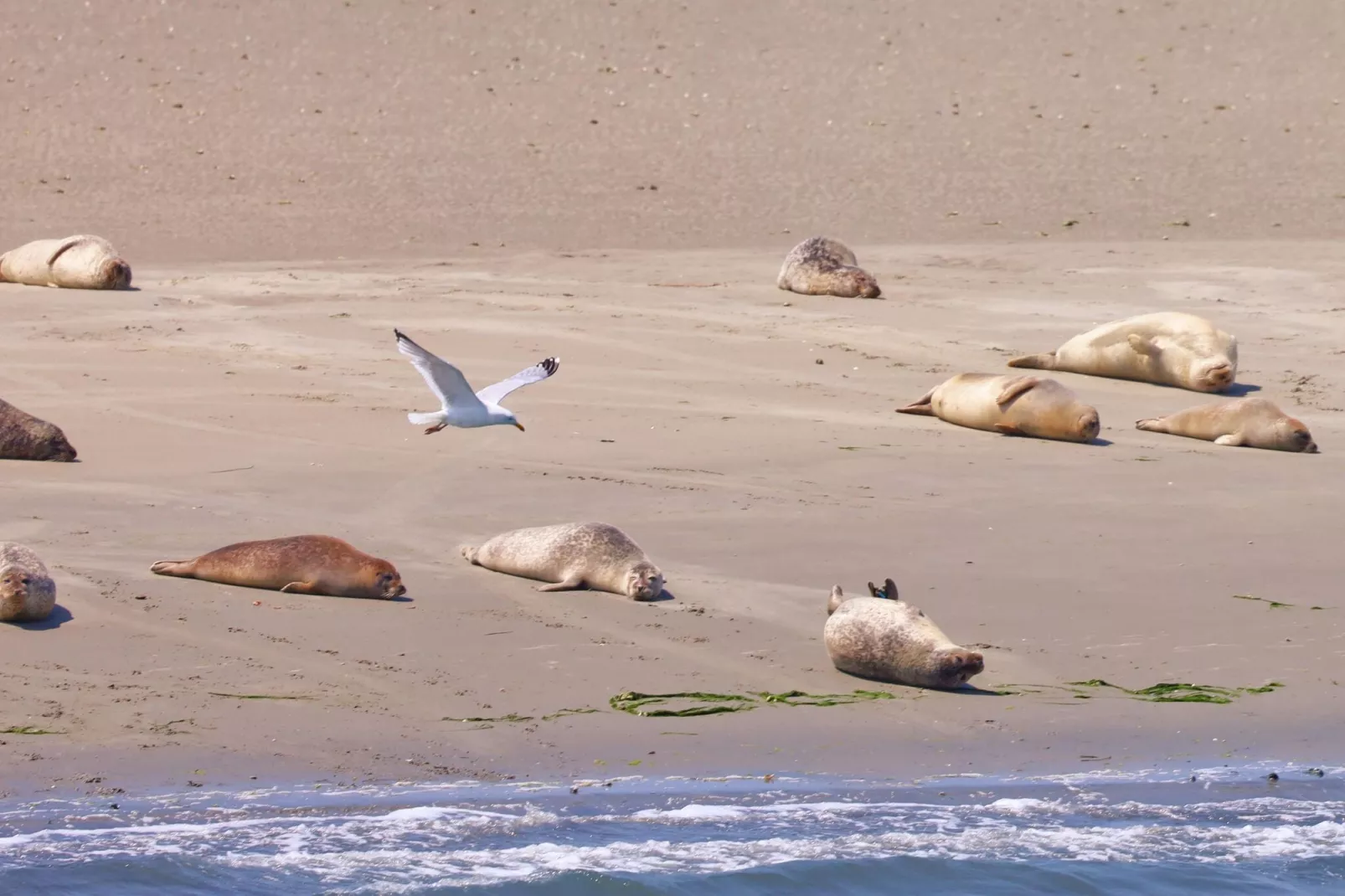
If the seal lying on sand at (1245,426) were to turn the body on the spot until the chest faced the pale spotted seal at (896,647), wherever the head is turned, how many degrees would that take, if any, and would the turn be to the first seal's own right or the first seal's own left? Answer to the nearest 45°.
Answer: approximately 90° to the first seal's own right

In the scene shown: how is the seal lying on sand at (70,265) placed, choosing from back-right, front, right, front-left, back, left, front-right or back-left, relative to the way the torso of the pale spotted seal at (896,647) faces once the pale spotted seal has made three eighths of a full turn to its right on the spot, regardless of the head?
front-right

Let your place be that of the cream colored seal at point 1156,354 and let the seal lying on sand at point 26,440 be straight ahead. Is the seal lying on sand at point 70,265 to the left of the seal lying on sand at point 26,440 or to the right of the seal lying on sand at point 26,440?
right

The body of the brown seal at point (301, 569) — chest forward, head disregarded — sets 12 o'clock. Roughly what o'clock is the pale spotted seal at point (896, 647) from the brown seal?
The pale spotted seal is roughly at 1 o'clock from the brown seal.

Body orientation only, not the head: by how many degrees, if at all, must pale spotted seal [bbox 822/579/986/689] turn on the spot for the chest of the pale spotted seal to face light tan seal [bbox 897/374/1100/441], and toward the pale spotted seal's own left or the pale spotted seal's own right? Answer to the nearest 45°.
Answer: approximately 135° to the pale spotted seal's own left

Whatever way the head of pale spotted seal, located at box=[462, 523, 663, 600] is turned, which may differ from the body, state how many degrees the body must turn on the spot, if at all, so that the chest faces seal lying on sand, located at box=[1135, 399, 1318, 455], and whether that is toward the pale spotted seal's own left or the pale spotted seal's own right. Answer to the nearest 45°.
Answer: approximately 90° to the pale spotted seal's own left

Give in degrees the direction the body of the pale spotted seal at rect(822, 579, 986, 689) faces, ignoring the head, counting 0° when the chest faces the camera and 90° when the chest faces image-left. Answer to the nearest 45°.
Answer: approximately 315°

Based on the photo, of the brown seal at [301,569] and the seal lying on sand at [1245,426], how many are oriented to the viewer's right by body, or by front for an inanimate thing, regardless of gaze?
2

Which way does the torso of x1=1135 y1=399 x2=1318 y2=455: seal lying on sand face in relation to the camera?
to the viewer's right

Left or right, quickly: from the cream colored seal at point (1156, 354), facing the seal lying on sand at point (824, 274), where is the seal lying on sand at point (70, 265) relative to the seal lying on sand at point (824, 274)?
left

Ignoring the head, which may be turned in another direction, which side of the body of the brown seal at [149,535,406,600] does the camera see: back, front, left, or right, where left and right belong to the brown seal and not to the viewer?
right

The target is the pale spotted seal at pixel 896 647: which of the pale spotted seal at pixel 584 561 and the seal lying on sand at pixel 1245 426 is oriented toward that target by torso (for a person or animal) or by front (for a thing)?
the pale spotted seal at pixel 584 561
